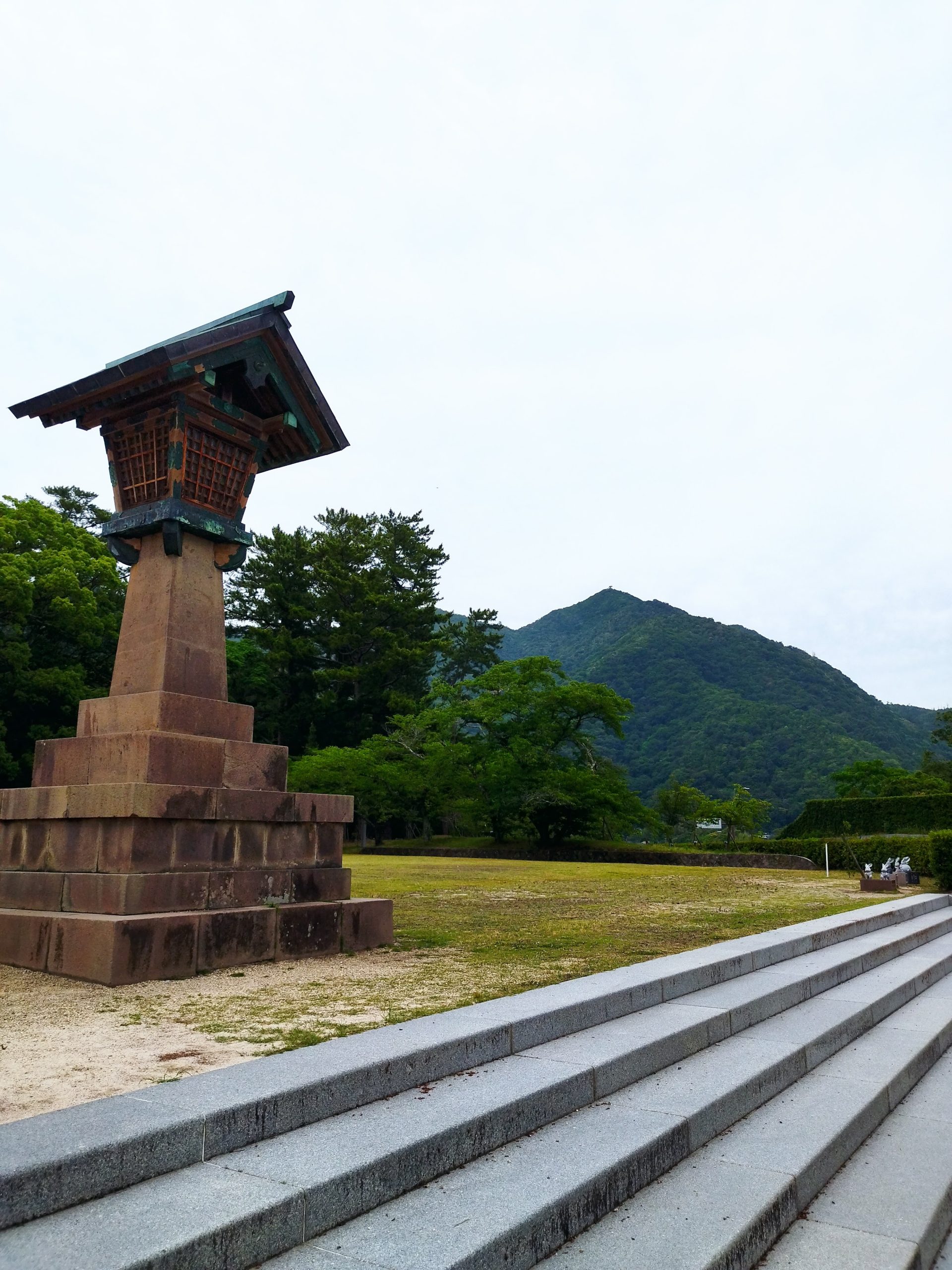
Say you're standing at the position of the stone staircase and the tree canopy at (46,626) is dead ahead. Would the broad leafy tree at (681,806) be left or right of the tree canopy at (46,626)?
right

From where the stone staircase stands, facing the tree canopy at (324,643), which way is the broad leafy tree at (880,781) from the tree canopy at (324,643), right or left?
right

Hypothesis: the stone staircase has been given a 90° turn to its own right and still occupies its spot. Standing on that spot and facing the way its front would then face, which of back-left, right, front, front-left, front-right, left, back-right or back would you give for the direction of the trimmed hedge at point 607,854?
back-right

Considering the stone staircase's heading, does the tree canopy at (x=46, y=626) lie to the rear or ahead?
to the rear

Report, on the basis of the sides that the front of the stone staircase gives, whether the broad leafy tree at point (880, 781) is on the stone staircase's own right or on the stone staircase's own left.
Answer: on the stone staircase's own left

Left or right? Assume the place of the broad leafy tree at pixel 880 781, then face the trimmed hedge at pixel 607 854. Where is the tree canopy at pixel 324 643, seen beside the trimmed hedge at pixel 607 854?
right
